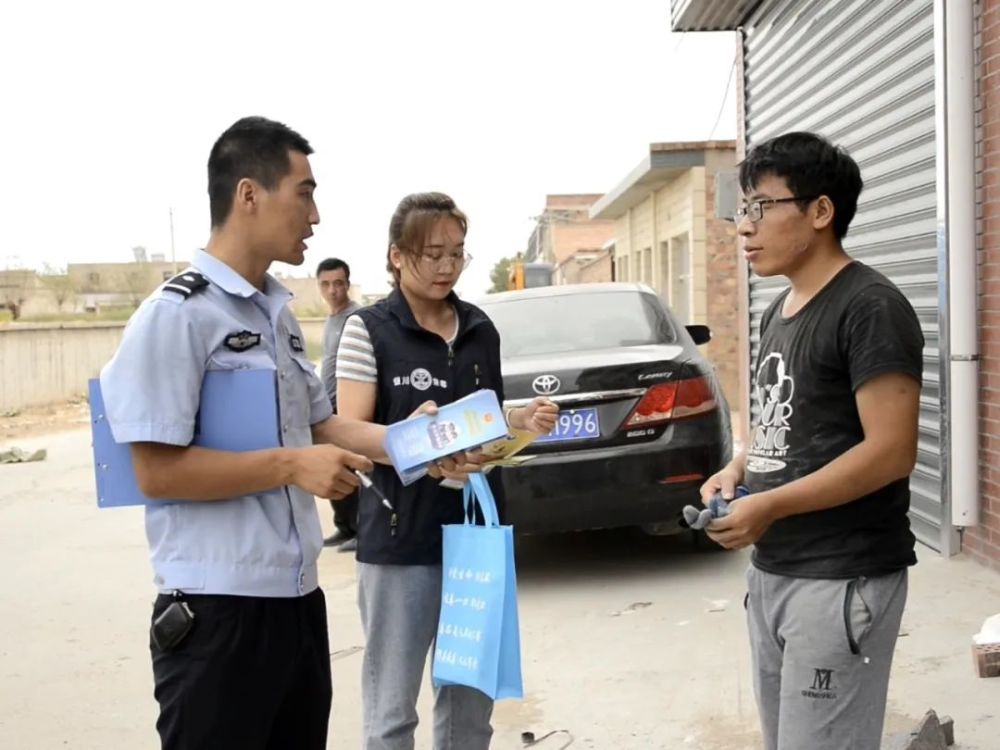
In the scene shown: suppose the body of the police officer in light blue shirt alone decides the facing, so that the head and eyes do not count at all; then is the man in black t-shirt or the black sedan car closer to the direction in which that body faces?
the man in black t-shirt

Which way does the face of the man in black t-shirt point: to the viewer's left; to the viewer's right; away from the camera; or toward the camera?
to the viewer's left

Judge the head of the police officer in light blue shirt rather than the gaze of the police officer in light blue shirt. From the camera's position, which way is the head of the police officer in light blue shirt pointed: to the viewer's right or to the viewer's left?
to the viewer's right

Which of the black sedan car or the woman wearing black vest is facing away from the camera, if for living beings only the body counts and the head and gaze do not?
the black sedan car

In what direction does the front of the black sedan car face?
away from the camera

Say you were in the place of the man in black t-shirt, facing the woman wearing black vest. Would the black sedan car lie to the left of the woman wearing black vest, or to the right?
right

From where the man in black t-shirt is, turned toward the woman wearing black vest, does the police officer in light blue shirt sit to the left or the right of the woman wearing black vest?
left

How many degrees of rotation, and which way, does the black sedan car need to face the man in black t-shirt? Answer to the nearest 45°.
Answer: approximately 180°

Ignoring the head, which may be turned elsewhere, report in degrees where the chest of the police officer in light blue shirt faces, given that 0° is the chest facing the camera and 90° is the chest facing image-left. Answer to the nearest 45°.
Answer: approximately 315°

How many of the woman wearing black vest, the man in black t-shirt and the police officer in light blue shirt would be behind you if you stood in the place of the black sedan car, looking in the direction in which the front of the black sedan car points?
3
